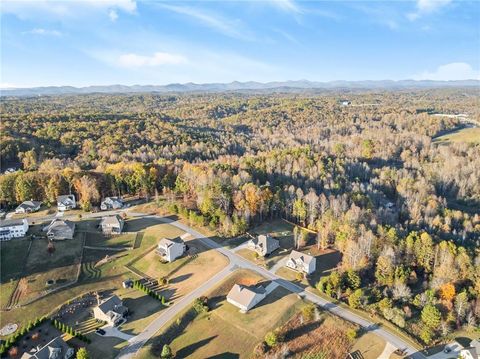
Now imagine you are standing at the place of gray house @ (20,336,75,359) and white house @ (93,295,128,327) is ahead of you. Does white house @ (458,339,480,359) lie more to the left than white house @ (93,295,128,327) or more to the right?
right

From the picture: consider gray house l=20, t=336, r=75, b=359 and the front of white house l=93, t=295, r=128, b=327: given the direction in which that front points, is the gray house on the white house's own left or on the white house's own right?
on the white house's own right

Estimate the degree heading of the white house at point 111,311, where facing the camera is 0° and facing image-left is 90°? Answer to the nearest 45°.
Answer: approximately 315°

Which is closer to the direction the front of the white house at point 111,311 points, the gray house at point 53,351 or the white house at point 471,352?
the white house

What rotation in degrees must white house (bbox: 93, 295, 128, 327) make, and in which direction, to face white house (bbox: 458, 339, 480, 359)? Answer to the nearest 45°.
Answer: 0° — it already faces it
